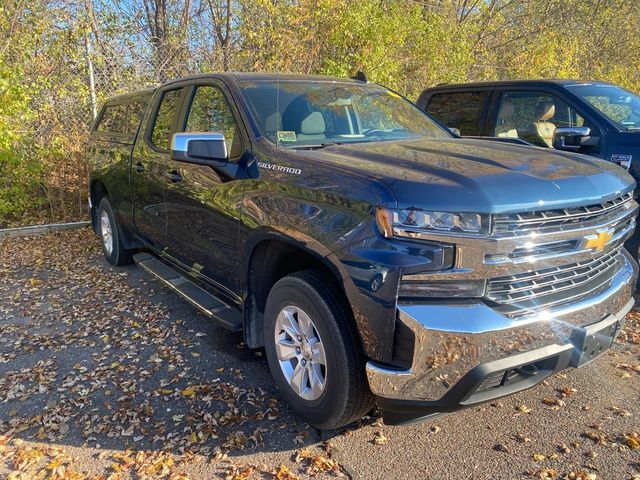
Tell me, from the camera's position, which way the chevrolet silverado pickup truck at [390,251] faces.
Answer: facing the viewer and to the right of the viewer
